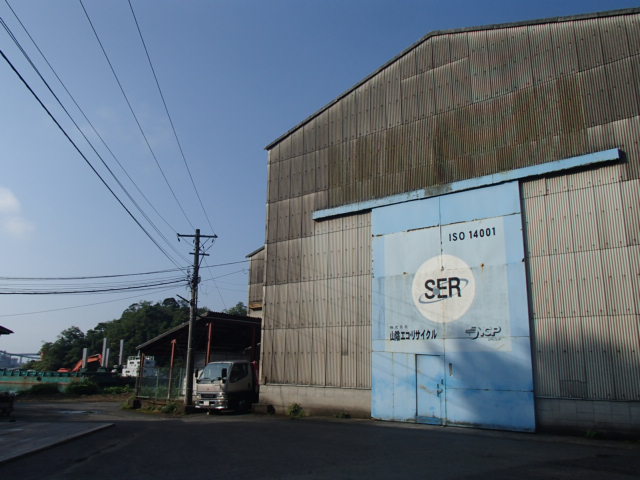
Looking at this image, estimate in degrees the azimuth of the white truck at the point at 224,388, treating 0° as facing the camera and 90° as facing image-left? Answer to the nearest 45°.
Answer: approximately 45°

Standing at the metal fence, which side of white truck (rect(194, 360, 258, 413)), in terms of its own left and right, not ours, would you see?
right

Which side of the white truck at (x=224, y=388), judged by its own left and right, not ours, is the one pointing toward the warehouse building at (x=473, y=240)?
left
